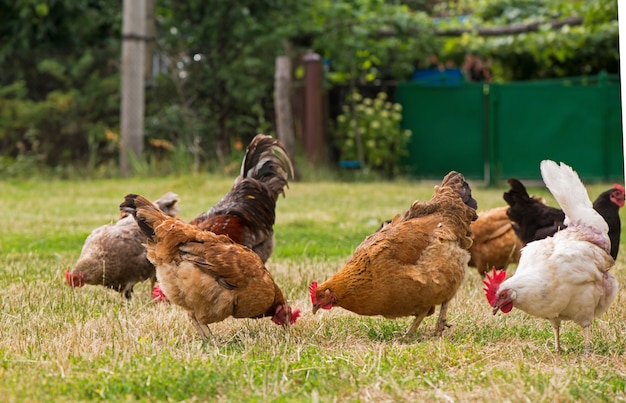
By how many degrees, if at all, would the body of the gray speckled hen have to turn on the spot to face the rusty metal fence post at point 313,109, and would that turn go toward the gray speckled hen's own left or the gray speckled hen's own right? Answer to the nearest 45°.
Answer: approximately 90° to the gray speckled hen's own right

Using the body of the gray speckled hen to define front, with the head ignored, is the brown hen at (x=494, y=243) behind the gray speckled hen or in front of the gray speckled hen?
behind

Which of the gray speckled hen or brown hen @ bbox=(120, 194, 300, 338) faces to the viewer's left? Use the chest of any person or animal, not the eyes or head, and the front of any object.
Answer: the gray speckled hen

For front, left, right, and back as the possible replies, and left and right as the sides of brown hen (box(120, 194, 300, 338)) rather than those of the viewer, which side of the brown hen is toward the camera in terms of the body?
right

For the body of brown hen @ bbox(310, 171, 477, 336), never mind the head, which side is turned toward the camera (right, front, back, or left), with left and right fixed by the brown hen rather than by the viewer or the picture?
left

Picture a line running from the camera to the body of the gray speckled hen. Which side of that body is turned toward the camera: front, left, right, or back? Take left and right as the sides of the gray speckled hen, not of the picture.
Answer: left

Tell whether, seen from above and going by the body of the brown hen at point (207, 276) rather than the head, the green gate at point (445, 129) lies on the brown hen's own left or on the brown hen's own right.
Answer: on the brown hen's own left

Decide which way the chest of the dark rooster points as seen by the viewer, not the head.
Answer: to the viewer's left

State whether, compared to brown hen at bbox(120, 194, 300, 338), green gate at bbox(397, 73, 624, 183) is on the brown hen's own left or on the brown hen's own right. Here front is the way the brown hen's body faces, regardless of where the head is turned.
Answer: on the brown hen's own left
